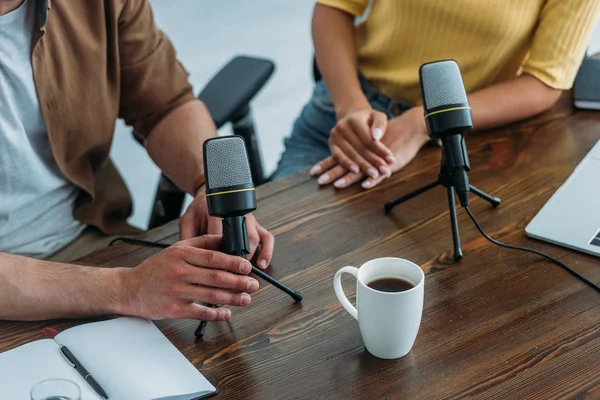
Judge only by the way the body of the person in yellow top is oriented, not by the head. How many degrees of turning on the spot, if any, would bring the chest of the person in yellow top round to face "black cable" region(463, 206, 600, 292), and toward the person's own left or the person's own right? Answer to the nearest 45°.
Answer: approximately 90° to the person's own left

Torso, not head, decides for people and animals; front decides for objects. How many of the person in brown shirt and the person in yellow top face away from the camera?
0

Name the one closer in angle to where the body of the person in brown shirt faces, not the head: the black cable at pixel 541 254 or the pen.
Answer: the black cable

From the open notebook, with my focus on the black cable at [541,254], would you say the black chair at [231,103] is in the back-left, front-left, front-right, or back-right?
front-left

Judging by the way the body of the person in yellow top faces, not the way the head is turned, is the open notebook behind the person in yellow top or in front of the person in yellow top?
in front

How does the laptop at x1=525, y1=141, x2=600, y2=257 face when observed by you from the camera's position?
facing away from the viewer and to the left of the viewer

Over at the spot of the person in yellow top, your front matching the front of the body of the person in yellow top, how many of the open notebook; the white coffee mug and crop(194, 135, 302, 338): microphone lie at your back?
0

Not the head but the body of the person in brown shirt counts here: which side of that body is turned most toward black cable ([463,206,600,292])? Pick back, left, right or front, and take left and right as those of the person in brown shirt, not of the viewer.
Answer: front

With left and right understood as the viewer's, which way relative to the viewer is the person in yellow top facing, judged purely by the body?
facing the viewer and to the left of the viewer

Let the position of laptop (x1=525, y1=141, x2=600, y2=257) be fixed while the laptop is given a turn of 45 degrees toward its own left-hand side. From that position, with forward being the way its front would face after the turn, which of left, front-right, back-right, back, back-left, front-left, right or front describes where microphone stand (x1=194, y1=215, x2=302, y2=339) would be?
front-left

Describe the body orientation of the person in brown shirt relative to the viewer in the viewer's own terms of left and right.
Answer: facing the viewer and to the right of the viewer

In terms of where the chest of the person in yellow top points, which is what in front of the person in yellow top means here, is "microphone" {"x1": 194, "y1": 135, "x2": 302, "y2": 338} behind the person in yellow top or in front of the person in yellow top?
in front

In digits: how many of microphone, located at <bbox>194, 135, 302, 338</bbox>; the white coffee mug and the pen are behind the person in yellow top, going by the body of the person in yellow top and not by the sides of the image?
0

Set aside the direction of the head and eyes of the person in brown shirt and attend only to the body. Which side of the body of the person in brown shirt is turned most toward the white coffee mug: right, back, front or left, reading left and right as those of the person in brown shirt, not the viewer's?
front

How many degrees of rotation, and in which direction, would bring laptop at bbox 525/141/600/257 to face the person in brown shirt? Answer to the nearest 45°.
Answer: approximately 45° to its left

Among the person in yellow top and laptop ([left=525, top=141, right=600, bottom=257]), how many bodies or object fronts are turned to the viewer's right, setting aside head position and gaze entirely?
0
